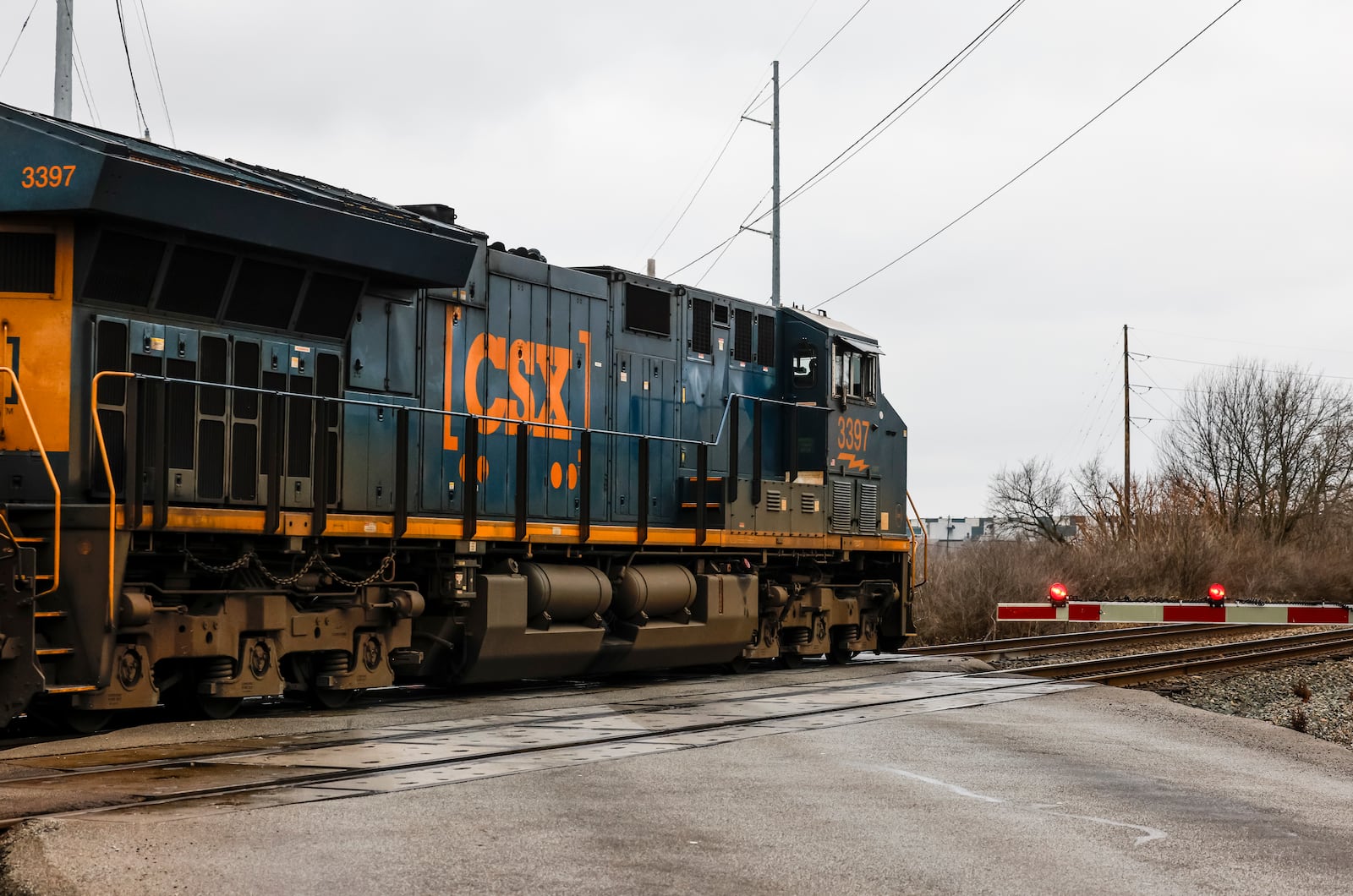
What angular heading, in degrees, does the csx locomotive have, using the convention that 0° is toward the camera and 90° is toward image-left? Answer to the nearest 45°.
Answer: approximately 225°

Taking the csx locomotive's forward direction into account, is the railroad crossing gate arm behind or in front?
in front

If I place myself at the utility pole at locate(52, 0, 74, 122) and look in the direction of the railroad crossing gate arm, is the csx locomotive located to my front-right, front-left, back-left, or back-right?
front-right

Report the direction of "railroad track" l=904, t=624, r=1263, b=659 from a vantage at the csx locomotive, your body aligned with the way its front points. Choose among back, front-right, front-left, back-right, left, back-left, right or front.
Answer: front
